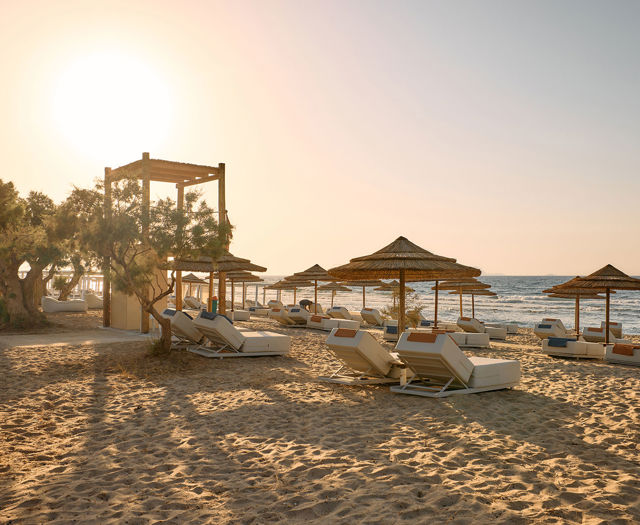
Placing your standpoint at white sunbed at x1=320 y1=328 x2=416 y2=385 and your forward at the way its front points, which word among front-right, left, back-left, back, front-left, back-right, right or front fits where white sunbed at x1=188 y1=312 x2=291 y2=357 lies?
left

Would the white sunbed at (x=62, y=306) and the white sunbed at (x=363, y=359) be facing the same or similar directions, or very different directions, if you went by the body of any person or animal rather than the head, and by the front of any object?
same or similar directions

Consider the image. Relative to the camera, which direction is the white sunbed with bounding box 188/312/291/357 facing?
to the viewer's right

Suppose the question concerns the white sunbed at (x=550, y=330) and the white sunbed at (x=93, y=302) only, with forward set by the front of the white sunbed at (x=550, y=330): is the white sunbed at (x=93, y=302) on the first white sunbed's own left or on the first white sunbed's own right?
on the first white sunbed's own left

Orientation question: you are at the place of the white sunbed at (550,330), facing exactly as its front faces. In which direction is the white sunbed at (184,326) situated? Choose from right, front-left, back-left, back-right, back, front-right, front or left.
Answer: back

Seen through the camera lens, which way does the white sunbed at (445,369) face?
facing away from the viewer and to the right of the viewer

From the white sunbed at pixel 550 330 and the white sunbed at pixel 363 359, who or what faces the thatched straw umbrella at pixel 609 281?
the white sunbed at pixel 363 359

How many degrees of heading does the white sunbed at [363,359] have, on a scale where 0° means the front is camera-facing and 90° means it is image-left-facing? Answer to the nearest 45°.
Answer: approximately 225°

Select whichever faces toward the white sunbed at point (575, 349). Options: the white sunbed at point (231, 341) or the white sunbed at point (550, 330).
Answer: the white sunbed at point (231, 341)

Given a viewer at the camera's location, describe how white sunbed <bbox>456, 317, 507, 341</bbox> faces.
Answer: facing to the right of the viewer

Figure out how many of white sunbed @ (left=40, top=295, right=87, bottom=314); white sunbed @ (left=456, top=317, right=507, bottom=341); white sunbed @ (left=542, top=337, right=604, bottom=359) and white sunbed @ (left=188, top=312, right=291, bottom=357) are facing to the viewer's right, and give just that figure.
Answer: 4

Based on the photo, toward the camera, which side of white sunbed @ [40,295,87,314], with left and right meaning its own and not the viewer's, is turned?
right

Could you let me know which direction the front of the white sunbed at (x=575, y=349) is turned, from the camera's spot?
facing to the right of the viewer

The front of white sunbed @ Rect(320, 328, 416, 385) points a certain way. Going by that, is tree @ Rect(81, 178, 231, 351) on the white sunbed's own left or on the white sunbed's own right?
on the white sunbed's own left
